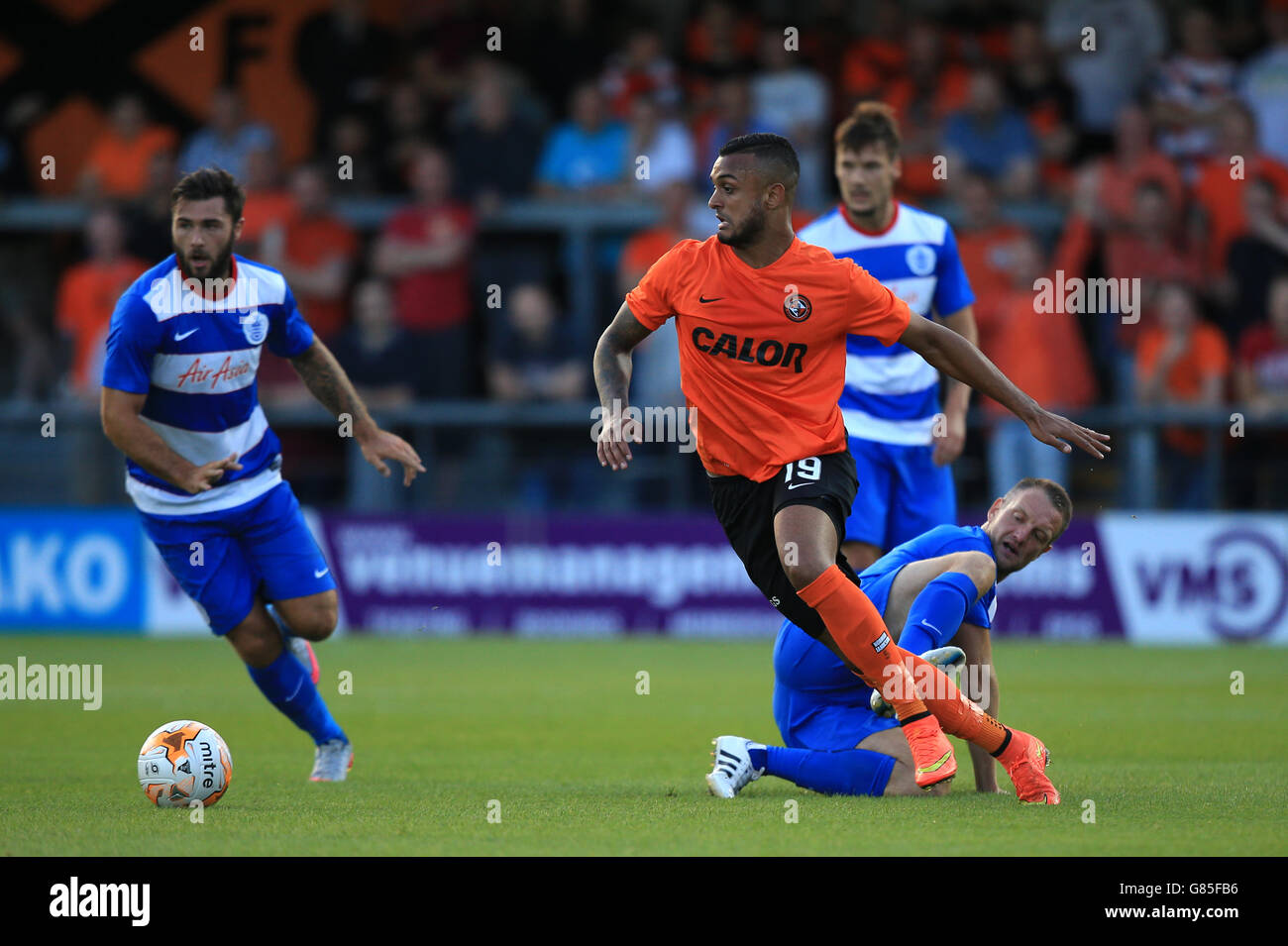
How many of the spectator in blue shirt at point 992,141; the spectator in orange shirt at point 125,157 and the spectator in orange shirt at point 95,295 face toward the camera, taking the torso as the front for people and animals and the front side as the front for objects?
3

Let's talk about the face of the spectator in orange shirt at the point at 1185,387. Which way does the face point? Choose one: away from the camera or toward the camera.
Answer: toward the camera

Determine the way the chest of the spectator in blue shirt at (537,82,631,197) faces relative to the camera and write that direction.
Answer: toward the camera

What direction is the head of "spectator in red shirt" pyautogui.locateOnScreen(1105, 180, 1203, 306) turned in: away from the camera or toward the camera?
toward the camera

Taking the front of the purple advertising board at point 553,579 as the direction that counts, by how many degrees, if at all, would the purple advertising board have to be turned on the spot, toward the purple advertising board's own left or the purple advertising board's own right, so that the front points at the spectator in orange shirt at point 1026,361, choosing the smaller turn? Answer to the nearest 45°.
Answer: approximately 90° to the purple advertising board's own left

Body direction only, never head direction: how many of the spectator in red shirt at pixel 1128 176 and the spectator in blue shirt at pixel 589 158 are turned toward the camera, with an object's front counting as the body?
2

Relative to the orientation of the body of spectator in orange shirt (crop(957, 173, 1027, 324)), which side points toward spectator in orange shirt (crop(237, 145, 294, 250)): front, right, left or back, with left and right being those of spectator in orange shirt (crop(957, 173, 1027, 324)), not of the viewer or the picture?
right

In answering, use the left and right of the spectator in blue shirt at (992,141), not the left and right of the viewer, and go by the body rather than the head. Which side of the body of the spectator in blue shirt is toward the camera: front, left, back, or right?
front

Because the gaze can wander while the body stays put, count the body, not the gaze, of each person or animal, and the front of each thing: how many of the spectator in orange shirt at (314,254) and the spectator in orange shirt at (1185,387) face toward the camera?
2

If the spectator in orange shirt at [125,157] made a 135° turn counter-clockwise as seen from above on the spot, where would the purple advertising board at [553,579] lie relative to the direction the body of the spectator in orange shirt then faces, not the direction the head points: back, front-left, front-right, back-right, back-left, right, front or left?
right
